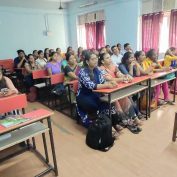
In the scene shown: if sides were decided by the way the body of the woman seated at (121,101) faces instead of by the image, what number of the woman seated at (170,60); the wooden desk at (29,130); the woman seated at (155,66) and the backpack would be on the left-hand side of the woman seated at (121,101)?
2

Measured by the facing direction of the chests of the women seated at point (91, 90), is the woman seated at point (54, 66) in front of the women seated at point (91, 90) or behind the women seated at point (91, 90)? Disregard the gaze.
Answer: behind

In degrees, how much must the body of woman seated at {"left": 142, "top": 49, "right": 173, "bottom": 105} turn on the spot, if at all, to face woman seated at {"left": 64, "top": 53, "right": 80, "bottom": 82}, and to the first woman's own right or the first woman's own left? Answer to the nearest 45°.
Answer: approximately 90° to the first woman's own right

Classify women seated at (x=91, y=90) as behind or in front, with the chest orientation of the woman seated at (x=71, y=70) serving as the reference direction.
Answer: in front

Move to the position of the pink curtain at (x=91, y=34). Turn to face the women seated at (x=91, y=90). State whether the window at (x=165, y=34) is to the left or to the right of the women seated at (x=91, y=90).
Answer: left

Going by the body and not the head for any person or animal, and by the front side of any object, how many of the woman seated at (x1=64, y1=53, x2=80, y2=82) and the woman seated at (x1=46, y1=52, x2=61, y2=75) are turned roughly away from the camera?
0

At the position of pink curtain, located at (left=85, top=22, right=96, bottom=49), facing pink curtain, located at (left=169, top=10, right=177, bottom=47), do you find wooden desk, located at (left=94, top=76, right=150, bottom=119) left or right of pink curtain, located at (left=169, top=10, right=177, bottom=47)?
right
